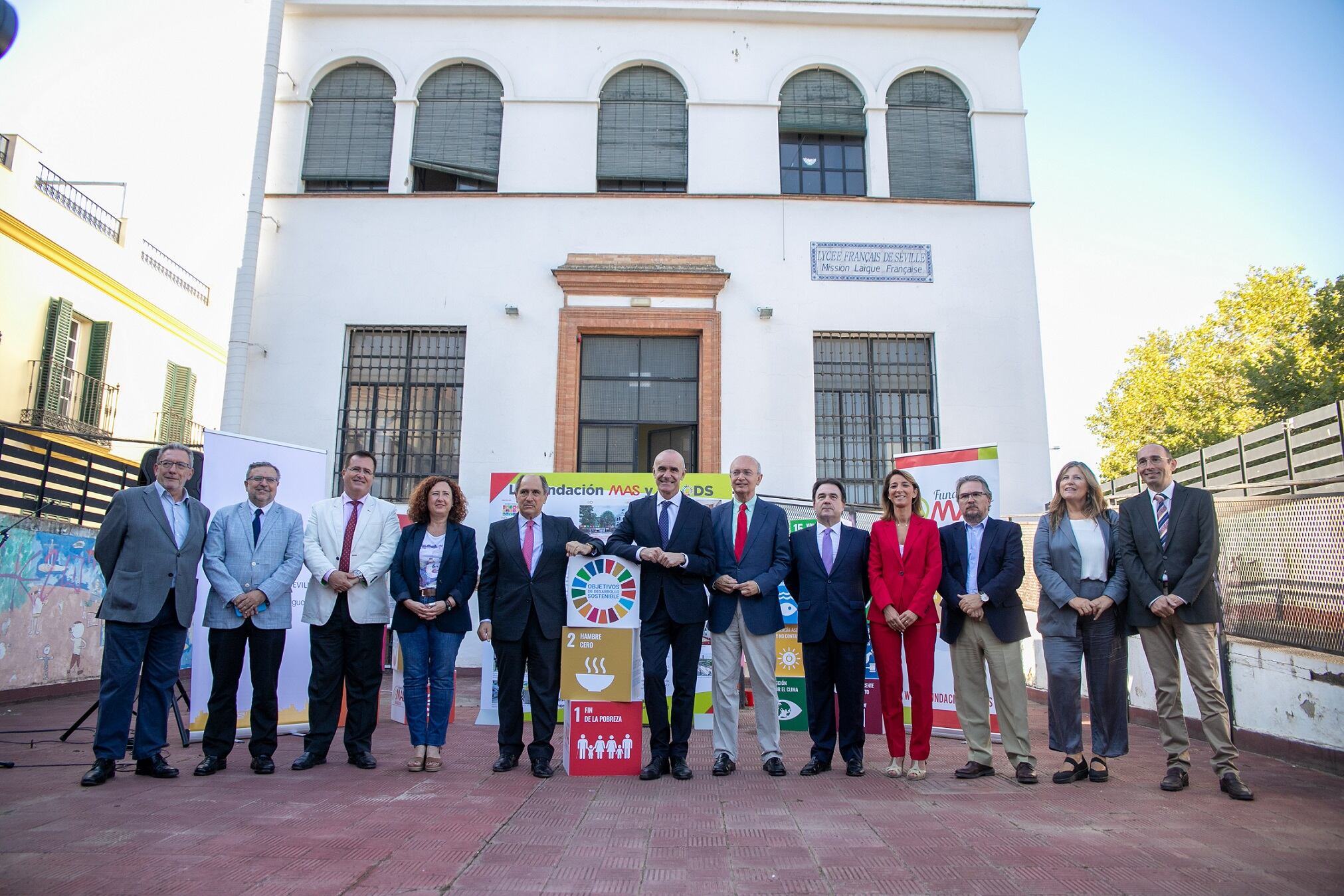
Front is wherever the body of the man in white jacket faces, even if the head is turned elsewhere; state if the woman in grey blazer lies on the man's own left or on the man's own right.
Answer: on the man's own left

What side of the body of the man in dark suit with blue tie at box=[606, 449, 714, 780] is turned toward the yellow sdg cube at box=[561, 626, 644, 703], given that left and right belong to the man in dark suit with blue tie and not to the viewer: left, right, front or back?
right

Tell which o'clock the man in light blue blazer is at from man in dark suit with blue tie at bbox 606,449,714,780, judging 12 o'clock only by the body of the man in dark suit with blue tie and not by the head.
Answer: The man in light blue blazer is roughly at 3 o'clock from the man in dark suit with blue tie.

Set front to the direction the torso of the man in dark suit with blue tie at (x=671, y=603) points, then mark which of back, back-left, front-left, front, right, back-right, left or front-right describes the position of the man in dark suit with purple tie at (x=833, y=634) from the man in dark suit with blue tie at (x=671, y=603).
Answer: left

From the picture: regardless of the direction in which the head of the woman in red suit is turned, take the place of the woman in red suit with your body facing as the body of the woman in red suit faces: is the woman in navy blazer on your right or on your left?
on your right

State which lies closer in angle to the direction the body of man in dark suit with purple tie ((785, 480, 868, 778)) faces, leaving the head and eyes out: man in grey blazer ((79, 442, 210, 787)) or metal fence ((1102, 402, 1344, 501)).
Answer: the man in grey blazer
